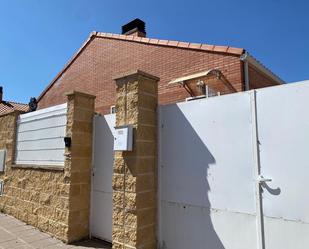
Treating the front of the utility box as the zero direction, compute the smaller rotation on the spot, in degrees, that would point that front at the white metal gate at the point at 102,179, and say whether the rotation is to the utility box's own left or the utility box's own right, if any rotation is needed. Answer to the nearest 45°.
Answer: approximately 135° to the utility box's own right

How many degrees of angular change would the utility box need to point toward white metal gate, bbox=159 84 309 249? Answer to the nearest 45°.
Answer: approximately 90° to its left

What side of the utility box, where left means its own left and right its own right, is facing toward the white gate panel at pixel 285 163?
left

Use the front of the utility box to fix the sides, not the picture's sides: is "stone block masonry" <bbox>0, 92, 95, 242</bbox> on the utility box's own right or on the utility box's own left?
on the utility box's own right

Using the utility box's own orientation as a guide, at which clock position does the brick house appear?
The brick house is roughly at 5 o'clock from the utility box.

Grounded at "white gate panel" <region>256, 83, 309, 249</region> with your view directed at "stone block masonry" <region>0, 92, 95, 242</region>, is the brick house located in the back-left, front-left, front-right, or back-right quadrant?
front-right

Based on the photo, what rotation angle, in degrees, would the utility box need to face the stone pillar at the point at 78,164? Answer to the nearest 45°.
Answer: approximately 90° to its right

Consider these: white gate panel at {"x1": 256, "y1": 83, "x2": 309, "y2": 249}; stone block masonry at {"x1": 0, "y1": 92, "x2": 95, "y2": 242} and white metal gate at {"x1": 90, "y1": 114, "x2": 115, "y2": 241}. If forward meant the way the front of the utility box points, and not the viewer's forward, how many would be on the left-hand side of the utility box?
1

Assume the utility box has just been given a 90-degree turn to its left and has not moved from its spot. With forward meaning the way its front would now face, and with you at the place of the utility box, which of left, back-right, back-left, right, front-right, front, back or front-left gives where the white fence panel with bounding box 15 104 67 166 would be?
back

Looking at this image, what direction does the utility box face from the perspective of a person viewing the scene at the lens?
facing the viewer and to the left of the viewer
